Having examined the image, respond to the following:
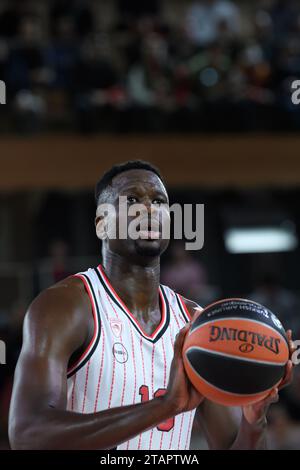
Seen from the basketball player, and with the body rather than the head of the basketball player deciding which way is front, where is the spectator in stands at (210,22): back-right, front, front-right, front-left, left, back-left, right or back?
back-left

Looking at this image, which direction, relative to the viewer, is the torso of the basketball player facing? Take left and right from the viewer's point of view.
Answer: facing the viewer and to the right of the viewer

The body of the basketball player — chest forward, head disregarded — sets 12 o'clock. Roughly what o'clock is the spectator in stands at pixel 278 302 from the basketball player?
The spectator in stands is roughly at 8 o'clock from the basketball player.
